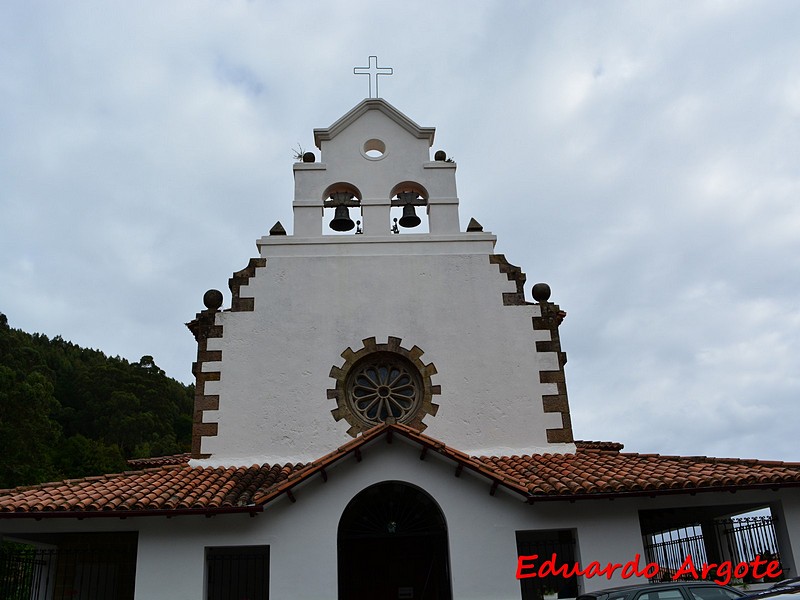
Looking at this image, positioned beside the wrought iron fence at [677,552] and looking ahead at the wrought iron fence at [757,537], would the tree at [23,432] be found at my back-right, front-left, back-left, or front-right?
back-left

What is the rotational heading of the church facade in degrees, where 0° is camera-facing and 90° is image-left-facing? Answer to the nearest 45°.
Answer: approximately 0°

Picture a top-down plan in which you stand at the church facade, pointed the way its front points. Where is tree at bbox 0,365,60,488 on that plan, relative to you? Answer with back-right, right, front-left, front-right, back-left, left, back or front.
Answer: back-right

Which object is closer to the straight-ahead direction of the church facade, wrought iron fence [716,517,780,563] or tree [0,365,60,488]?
the wrought iron fence
